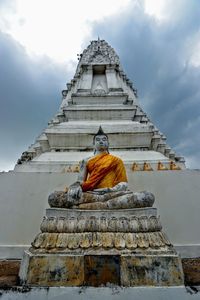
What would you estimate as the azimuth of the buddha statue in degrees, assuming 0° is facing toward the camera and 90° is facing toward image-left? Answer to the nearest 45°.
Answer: approximately 0°
